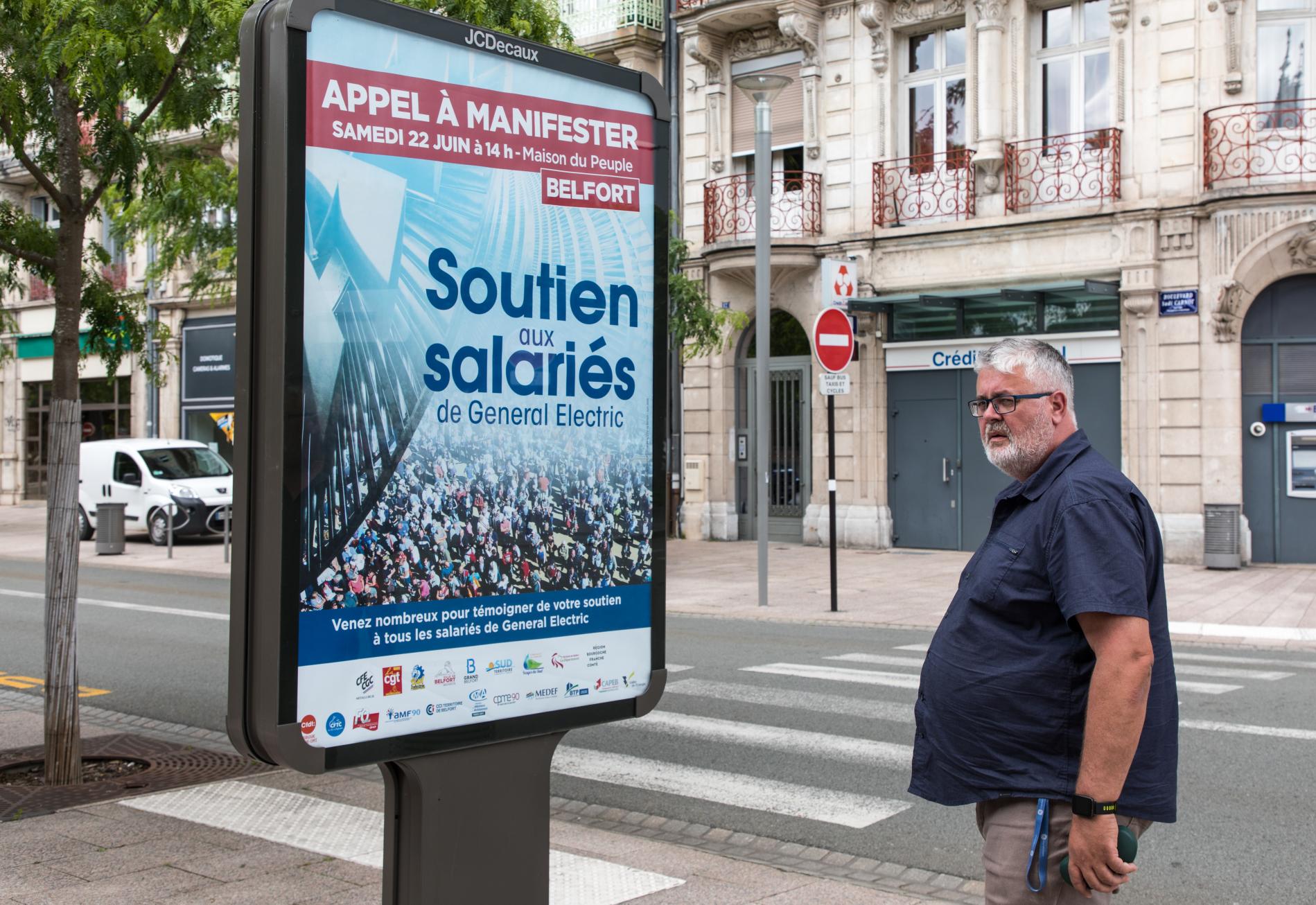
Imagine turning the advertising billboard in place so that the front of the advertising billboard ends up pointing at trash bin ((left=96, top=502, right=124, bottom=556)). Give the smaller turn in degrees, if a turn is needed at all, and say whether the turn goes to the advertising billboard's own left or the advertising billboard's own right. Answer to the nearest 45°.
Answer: approximately 135° to the advertising billboard's own left

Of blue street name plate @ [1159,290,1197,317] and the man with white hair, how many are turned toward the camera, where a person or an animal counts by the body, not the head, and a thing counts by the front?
1

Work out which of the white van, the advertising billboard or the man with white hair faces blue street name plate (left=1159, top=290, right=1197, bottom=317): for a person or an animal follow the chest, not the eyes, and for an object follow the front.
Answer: the white van

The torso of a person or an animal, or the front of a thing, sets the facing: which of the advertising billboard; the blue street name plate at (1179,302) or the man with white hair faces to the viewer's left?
the man with white hair

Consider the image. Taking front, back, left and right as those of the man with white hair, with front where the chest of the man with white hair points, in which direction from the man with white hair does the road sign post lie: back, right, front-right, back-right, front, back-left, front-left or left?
right

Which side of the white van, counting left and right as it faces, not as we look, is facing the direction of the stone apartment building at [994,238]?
front

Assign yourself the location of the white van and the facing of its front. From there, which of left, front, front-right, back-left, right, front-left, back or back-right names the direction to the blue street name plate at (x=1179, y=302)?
front

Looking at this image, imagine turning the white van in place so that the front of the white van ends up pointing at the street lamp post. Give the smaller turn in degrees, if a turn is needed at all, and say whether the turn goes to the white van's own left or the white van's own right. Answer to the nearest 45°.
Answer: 0° — it already faces it

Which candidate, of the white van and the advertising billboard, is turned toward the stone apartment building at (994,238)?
the white van

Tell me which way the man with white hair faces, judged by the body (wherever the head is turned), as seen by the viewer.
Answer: to the viewer's left

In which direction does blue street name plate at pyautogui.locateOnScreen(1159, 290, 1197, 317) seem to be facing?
toward the camera

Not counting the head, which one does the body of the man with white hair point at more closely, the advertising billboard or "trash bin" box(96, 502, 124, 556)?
the advertising billboard

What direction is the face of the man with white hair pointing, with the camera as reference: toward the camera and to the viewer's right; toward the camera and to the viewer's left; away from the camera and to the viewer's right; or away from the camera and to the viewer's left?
toward the camera and to the viewer's left

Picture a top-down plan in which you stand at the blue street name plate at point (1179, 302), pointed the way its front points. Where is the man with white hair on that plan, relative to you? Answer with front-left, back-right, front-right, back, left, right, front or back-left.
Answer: front

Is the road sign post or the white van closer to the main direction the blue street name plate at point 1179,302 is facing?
the road sign post

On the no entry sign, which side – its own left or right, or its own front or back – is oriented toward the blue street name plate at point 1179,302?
left

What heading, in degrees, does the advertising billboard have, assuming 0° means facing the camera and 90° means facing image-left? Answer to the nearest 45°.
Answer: approximately 315°
